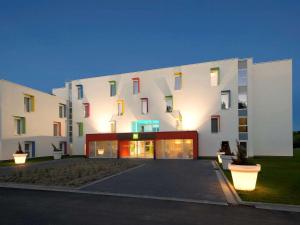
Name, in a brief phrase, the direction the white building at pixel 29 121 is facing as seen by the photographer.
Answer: facing the viewer and to the right of the viewer

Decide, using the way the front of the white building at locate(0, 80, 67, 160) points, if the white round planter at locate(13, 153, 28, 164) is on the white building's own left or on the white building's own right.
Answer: on the white building's own right
